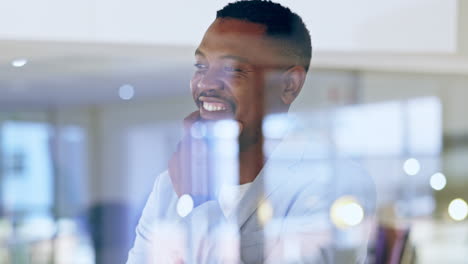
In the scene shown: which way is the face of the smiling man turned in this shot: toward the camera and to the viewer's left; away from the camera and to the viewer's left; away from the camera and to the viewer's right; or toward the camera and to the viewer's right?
toward the camera and to the viewer's left

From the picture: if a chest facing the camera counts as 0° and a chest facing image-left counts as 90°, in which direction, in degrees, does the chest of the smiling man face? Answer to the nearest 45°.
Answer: approximately 45°
